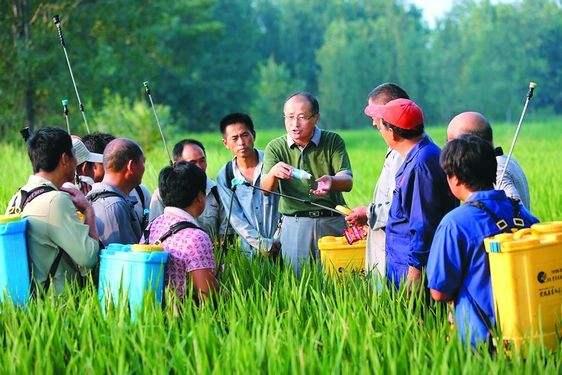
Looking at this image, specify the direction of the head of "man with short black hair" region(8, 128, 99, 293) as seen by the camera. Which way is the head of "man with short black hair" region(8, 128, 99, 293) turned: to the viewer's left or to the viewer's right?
to the viewer's right

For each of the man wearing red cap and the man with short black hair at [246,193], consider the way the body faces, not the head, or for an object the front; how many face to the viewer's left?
1

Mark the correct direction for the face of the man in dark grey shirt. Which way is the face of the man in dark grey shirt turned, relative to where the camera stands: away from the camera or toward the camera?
away from the camera

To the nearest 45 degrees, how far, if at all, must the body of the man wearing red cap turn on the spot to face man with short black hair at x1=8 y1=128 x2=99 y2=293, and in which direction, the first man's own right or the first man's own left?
0° — they already face them

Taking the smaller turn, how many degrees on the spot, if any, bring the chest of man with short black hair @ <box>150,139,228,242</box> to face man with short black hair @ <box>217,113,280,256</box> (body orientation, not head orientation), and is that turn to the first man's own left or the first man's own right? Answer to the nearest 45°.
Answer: approximately 45° to the first man's own left

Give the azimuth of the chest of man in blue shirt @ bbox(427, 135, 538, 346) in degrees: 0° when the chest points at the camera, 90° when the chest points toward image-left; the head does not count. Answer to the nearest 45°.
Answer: approximately 135°

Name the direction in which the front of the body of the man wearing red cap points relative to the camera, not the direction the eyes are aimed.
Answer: to the viewer's left

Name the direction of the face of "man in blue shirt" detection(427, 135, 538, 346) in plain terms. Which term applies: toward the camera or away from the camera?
away from the camera
